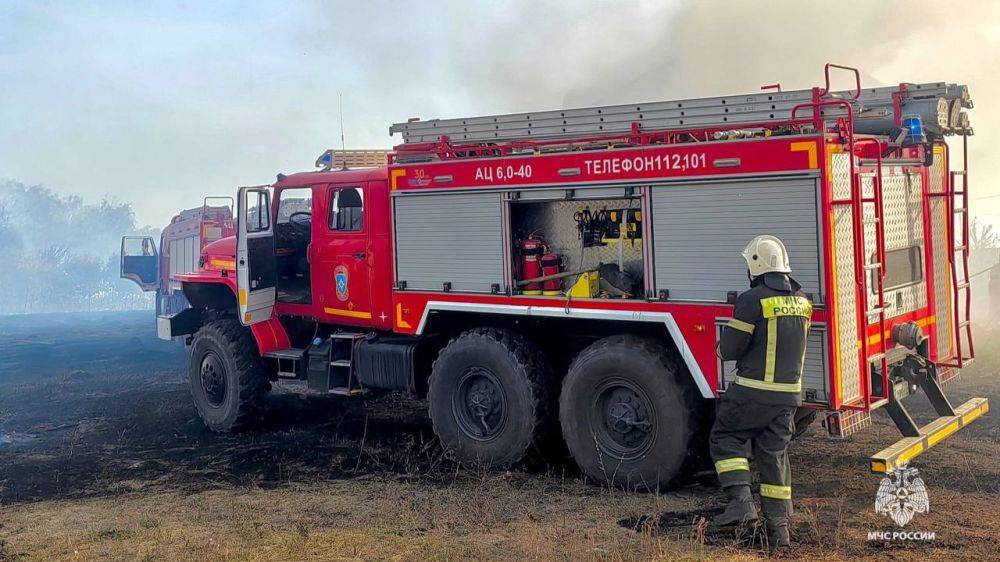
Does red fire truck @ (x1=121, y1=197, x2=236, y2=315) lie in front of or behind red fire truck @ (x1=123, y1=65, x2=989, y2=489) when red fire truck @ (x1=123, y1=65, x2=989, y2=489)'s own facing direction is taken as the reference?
in front

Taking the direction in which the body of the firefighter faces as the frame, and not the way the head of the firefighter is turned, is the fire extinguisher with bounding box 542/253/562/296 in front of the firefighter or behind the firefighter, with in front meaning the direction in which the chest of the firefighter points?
in front

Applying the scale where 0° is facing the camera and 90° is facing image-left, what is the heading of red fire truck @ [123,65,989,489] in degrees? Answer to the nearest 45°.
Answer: approximately 135°

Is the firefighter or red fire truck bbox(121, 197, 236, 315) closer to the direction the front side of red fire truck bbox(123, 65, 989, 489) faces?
the red fire truck

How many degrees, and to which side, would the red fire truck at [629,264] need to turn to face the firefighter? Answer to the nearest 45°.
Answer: approximately 180°

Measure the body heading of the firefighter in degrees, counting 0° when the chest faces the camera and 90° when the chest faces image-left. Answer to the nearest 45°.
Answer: approximately 135°

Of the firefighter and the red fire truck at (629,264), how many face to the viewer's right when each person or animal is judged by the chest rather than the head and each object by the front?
0

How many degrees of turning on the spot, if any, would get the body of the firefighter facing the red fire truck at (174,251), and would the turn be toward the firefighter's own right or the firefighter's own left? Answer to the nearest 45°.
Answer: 0° — they already face it

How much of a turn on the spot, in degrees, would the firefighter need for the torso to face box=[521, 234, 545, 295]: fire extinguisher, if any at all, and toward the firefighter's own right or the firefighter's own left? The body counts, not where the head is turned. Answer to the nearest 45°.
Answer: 0° — they already face it
